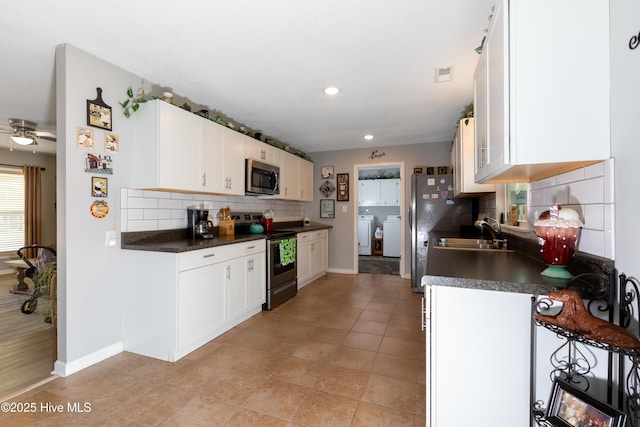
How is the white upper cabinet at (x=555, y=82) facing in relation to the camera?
to the viewer's left

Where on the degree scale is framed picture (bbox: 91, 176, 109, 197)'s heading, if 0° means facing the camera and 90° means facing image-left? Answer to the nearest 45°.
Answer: approximately 315°

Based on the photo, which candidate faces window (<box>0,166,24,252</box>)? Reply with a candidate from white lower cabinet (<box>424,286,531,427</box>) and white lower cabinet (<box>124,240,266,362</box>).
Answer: white lower cabinet (<box>424,286,531,427</box>)

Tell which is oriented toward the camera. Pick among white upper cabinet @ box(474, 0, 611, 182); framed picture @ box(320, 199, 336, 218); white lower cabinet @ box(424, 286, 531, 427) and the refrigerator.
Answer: the framed picture

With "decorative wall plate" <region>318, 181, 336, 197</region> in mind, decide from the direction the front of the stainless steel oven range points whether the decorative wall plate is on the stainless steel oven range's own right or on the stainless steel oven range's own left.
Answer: on the stainless steel oven range's own left

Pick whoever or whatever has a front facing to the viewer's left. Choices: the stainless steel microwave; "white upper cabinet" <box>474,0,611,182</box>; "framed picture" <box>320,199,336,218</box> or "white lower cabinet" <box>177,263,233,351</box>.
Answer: the white upper cabinet

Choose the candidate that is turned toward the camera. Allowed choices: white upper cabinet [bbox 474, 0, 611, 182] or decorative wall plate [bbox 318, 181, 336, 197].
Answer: the decorative wall plate

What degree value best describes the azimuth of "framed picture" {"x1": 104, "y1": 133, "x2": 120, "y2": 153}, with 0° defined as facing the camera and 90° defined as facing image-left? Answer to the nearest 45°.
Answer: approximately 315°

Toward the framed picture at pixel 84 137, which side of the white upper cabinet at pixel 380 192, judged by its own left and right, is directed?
front

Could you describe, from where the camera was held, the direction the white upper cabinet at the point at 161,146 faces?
facing the viewer and to the right of the viewer

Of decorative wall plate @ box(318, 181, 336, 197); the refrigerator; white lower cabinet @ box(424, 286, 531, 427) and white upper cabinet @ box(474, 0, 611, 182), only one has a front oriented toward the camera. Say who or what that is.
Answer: the decorative wall plate

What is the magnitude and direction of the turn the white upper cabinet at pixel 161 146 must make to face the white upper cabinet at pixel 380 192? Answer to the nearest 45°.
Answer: approximately 90° to its left

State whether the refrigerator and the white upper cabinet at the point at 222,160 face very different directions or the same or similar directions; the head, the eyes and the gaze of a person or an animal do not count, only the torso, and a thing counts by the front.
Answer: very different directions

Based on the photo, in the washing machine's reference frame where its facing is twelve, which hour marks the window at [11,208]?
The window is roughly at 2 o'clock from the washing machine.

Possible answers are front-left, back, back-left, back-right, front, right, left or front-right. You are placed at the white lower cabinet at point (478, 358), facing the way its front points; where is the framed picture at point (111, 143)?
front

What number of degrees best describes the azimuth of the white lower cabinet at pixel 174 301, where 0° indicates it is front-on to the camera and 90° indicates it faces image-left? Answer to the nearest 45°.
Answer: approximately 315°

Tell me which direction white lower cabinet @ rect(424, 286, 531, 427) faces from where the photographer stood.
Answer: facing to the left of the viewer

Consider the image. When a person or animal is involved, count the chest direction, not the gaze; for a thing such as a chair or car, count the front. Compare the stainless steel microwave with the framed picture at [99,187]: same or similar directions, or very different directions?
same or similar directions
